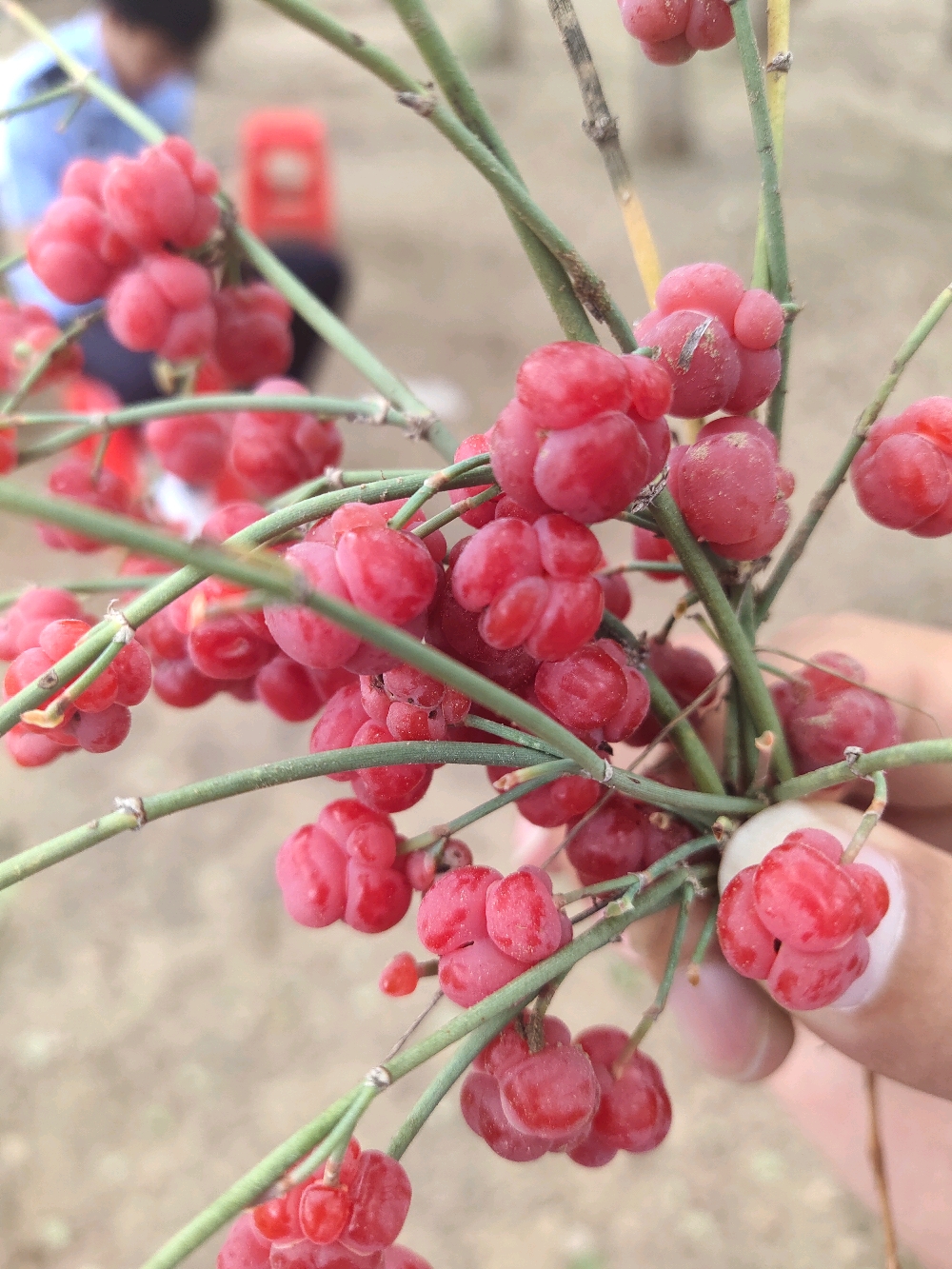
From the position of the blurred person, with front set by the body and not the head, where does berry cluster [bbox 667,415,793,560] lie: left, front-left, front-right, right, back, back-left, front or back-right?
front-right

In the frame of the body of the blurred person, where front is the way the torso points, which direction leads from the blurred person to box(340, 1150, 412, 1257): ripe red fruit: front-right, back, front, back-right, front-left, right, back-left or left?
front-right

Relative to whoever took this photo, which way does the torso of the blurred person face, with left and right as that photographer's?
facing the viewer and to the right of the viewer

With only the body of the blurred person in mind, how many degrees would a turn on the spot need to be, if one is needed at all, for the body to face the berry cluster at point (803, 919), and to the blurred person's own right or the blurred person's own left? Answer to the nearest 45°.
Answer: approximately 45° to the blurred person's own right

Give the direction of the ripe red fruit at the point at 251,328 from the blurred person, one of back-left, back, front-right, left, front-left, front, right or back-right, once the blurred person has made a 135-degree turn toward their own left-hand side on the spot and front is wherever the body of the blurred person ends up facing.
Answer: back

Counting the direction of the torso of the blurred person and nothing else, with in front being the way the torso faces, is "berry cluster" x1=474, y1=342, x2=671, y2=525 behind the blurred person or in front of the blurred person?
in front

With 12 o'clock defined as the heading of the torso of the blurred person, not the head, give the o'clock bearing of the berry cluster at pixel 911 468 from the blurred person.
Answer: The berry cluster is roughly at 1 o'clock from the blurred person.

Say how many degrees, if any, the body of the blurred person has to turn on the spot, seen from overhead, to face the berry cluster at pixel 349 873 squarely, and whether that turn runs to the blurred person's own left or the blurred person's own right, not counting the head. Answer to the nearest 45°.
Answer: approximately 45° to the blurred person's own right

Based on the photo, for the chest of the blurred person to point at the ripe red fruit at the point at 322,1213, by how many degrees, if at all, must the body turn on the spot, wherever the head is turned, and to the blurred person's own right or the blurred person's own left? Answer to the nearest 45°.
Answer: approximately 45° to the blurred person's own right

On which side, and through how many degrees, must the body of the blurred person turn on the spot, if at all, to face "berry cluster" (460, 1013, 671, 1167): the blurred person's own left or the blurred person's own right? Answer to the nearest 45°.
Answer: approximately 45° to the blurred person's own right

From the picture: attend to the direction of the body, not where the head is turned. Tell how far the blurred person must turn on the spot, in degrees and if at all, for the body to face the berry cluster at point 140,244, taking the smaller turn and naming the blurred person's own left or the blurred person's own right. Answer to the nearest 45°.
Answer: approximately 45° to the blurred person's own right

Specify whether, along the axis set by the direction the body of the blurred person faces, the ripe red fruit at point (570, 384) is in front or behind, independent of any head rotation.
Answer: in front
